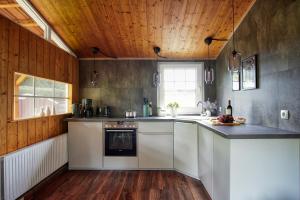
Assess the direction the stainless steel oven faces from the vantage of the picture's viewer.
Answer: facing the viewer

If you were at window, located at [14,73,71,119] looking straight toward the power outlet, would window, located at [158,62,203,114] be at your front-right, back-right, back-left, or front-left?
front-left

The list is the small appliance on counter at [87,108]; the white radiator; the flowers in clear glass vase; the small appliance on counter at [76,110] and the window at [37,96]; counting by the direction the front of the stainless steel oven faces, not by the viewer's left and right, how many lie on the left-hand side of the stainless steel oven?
1

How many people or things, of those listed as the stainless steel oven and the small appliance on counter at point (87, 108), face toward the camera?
2

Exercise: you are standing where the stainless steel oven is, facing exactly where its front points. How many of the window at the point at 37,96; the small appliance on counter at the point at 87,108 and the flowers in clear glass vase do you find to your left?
1

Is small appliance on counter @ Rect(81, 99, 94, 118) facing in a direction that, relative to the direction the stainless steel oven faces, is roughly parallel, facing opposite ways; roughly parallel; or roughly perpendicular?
roughly parallel

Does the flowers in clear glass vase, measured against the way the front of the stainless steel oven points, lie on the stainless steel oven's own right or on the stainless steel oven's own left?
on the stainless steel oven's own left

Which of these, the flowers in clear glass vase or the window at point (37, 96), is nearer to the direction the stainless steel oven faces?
the window

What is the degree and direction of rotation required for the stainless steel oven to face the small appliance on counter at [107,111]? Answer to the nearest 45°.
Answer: approximately 135° to its right

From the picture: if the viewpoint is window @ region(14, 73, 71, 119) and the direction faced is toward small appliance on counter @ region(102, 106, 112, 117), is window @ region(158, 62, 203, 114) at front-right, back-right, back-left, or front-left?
front-right

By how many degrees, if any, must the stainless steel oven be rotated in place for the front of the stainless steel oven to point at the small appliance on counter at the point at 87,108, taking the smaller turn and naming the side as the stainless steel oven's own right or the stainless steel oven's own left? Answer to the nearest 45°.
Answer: approximately 135° to the stainless steel oven's own right

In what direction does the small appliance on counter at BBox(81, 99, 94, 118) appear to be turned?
toward the camera

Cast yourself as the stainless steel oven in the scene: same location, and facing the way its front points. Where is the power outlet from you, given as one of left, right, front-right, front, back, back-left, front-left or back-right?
front-left

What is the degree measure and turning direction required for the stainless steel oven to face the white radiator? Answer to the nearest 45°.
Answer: approximately 45° to its right

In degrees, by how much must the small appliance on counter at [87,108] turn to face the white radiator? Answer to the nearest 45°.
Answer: approximately 45° to its right

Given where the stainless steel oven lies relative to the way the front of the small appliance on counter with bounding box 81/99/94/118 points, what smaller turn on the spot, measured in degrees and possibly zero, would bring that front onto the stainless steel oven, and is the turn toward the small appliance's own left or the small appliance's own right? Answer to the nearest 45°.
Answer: approximately 45° to the small appliance's own left
